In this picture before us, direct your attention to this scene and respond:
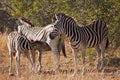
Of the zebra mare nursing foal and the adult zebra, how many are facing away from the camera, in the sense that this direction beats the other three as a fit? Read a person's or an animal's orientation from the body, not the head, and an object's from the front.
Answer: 0

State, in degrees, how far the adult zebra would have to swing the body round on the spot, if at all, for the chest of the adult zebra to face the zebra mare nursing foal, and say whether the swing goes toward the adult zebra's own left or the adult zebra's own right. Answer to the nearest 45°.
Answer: approximately 45° to the adult zebra's own right
